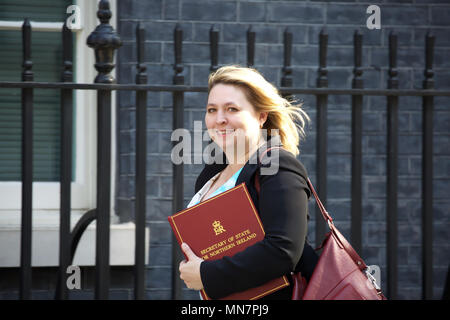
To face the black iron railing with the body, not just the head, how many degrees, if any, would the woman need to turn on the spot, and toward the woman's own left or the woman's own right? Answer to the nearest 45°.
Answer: approximately 90° to the woman's own right

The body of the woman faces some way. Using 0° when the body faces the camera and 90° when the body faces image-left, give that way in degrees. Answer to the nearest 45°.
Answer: approximately 45°
